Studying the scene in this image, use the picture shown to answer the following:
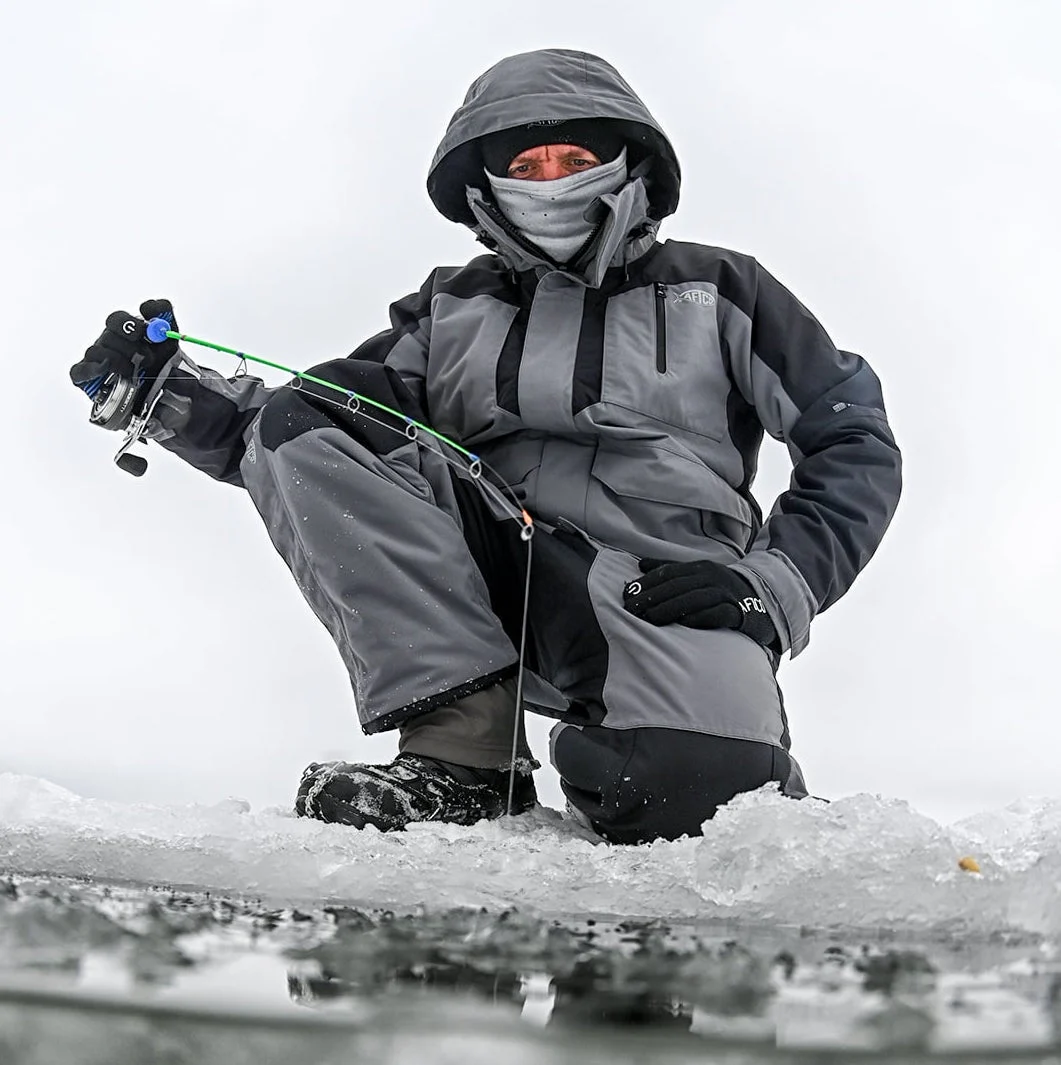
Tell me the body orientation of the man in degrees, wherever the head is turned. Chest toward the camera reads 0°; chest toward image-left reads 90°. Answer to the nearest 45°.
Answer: approximately 0°
